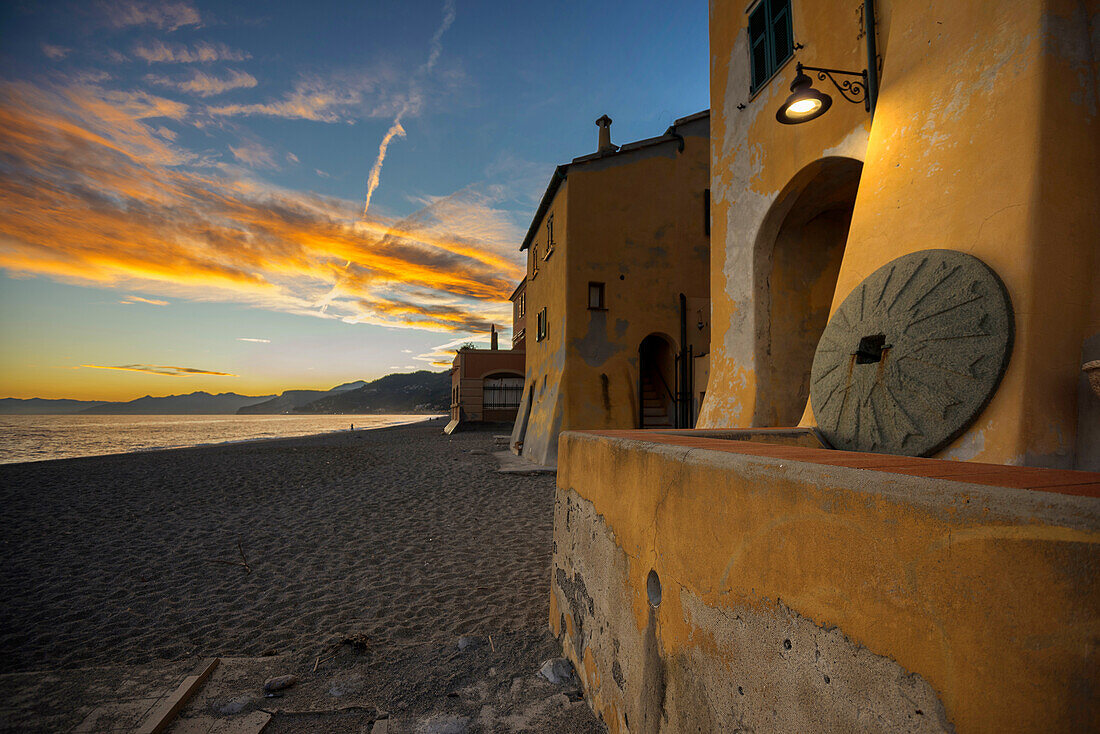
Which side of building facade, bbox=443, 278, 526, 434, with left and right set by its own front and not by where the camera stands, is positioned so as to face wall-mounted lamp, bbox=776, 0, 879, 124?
front

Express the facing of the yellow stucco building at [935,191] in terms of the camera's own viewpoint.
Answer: facing the viewer and to the left of the viewer

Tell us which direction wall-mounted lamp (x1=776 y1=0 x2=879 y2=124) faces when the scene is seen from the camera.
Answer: facing to the left of the viewer

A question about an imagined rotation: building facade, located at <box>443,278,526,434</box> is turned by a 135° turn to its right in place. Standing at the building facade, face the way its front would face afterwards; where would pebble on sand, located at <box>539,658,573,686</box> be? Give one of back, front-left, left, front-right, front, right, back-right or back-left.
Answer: back-left

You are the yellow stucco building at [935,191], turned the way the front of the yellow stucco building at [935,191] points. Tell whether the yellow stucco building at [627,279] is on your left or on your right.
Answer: on your right

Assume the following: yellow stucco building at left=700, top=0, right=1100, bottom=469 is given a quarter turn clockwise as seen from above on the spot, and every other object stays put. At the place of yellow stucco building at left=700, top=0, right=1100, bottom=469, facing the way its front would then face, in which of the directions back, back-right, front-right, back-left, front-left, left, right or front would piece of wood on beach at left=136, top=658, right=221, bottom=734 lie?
left

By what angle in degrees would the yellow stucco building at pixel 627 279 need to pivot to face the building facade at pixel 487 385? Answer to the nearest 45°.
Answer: approximately 135° to its right

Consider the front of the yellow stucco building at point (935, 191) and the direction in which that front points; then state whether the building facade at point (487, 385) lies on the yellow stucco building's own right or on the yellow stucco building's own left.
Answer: on the yellow stucco building's own right

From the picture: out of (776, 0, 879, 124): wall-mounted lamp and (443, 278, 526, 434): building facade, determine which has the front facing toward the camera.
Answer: the building facade

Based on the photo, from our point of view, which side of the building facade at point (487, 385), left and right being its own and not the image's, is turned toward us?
front

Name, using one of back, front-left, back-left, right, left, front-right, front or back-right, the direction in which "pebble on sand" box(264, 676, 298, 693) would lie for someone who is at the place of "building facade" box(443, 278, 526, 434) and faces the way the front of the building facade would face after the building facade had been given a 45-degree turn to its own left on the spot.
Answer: front-right

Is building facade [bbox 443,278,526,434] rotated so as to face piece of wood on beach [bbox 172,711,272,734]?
yes

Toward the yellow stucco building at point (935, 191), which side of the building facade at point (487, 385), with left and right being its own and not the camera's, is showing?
front
